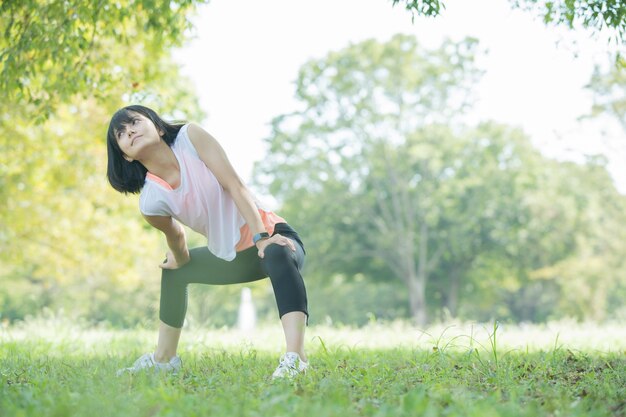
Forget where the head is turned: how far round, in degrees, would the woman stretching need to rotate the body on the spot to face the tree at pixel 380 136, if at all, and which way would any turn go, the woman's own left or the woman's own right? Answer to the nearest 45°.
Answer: approximately 135° to the woman's own right

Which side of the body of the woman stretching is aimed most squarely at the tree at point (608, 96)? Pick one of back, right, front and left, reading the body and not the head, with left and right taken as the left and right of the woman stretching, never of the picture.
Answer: back

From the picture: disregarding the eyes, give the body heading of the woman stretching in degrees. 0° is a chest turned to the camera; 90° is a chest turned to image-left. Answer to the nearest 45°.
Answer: approximately 45°

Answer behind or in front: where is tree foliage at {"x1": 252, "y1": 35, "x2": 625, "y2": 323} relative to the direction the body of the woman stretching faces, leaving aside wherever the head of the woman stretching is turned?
behind

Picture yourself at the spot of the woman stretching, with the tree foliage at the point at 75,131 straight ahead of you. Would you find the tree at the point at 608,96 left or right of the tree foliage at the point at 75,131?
right

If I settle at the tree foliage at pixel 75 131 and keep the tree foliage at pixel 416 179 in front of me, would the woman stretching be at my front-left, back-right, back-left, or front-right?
back-right

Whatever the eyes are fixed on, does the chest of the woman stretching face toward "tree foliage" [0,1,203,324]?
no
